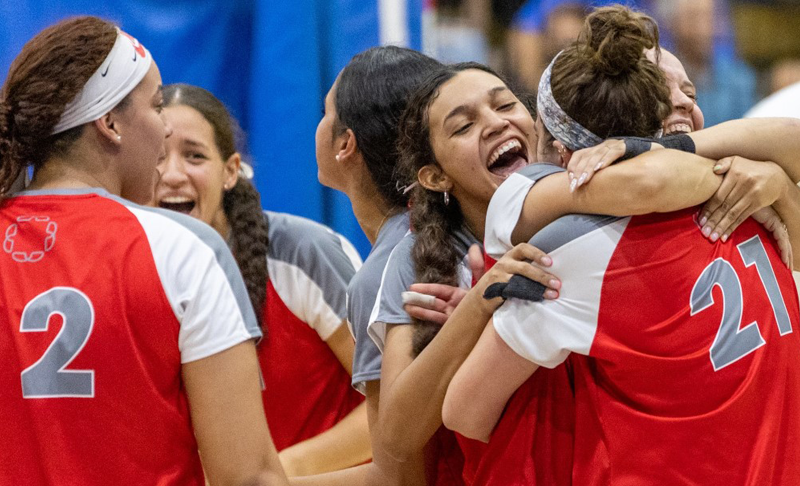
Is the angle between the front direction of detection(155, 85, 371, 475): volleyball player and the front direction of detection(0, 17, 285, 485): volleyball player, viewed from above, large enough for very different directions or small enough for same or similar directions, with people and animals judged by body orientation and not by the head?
very different directions

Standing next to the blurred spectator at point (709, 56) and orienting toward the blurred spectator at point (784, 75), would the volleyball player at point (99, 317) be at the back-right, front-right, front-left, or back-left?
back-right

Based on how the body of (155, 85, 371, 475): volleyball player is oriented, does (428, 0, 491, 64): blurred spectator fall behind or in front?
behind

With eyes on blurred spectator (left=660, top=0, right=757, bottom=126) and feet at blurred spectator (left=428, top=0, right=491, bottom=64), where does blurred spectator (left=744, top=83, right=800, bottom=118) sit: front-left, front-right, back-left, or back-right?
front-right

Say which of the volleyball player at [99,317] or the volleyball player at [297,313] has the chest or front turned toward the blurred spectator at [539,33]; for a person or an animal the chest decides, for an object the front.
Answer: the volleyball player at [99,317]

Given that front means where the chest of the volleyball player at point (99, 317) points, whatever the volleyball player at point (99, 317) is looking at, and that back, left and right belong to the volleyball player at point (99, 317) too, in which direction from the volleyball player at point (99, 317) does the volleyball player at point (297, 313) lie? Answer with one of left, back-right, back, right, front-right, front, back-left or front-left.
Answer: front

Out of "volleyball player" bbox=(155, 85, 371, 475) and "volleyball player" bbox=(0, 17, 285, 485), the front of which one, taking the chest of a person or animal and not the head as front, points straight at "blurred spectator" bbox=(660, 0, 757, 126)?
"volleyball player" bbox=(0, 17, 285, 485)

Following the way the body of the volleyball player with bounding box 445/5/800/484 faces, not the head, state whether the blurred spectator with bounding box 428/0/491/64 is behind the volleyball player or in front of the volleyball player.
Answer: in front

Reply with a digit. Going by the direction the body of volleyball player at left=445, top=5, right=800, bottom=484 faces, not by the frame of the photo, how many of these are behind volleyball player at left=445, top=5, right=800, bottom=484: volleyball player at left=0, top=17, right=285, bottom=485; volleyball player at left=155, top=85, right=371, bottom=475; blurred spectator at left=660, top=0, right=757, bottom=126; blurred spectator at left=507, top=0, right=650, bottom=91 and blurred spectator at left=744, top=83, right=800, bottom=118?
0

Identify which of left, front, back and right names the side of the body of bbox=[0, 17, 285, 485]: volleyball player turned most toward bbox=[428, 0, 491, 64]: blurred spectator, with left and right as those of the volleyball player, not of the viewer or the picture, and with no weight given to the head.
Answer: front

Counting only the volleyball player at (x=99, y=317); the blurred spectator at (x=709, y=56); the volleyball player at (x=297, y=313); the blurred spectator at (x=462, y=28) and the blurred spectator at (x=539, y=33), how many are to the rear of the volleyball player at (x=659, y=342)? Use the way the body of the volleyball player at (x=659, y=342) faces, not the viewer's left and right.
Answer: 0

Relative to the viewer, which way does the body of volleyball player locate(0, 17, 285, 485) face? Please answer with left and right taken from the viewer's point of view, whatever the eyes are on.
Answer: facing away from the viewer and to the right of the viewer

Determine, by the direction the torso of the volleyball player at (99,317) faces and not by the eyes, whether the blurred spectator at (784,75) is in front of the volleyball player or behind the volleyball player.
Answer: in front

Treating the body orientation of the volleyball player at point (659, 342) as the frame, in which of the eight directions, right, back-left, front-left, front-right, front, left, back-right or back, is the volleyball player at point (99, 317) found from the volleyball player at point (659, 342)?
front-left

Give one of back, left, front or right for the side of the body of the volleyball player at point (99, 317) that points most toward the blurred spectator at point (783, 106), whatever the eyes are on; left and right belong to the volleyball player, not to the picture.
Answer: front

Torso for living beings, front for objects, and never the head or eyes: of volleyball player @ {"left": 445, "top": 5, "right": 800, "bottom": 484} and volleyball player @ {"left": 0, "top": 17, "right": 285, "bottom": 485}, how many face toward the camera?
0
